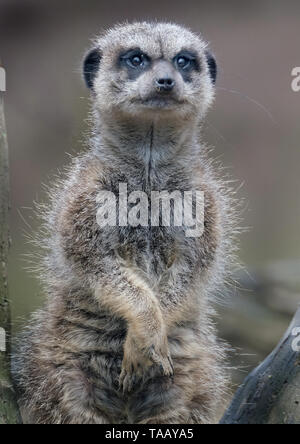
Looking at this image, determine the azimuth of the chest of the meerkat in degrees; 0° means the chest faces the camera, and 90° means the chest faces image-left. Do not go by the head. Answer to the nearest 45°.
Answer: approximately 0°
